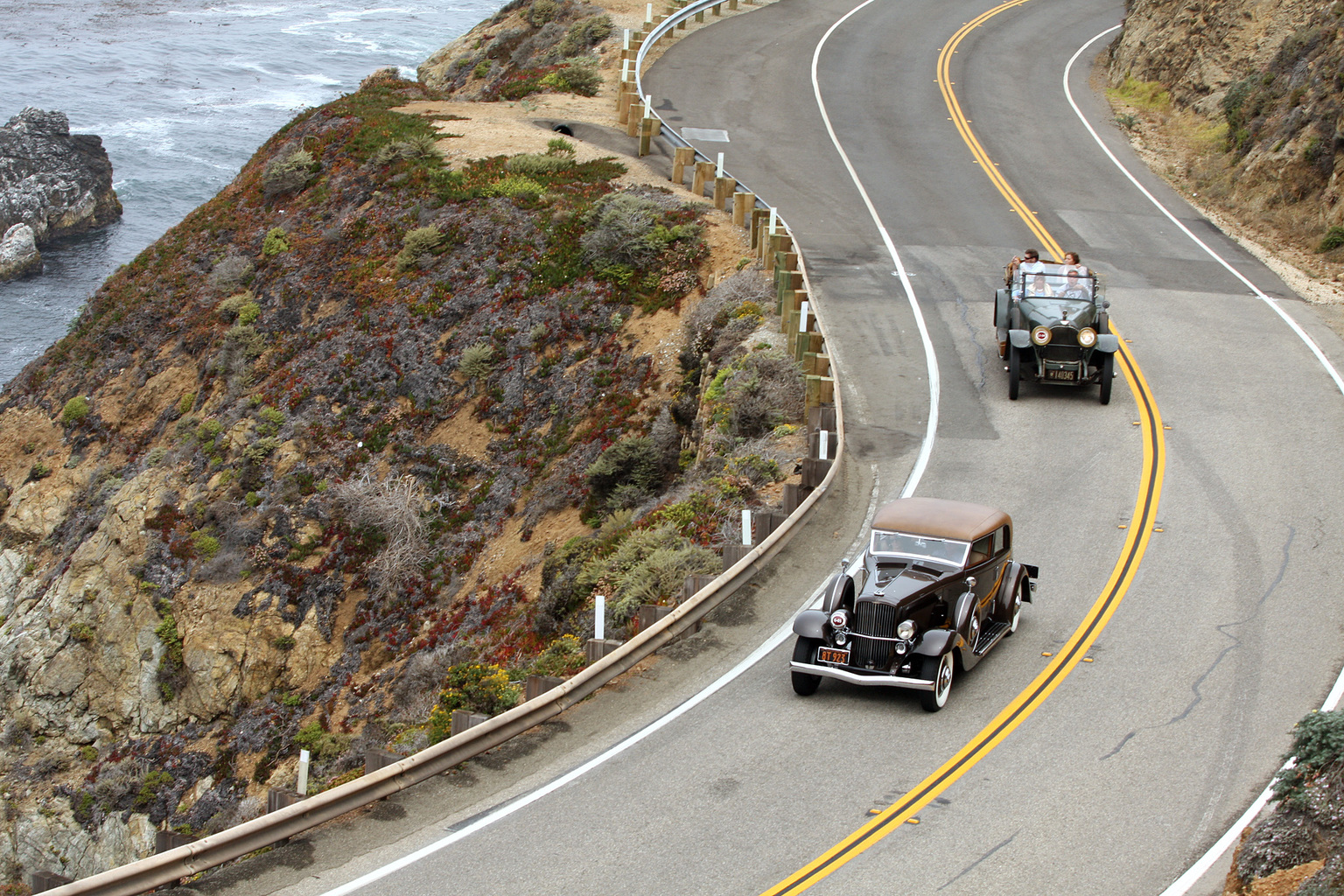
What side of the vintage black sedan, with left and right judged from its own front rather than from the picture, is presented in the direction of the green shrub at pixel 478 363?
right

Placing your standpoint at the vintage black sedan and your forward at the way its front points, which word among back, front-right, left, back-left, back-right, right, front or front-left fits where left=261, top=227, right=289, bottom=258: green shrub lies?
right

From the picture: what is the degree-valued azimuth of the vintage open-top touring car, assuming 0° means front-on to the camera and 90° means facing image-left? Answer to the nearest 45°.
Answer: approximately 0°

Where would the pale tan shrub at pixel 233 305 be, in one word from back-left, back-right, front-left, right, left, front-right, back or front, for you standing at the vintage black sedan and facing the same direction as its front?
right

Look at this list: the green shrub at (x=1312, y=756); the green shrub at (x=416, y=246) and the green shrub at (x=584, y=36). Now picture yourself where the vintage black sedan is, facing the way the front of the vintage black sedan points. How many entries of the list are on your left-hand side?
1

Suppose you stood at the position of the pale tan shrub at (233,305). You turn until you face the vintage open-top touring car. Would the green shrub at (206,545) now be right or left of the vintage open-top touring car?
right

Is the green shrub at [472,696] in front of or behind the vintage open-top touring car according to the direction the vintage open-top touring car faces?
in front

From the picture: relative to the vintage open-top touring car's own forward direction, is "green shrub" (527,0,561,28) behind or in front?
behind

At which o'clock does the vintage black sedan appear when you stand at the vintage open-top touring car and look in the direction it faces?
The vintage black sedan is roughly at 12 o'clock from the vintage open-top touring car.

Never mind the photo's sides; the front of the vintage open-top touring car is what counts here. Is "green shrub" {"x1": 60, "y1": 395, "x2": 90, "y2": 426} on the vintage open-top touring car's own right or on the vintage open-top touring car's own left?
on the vintage open-top touring car's own right
